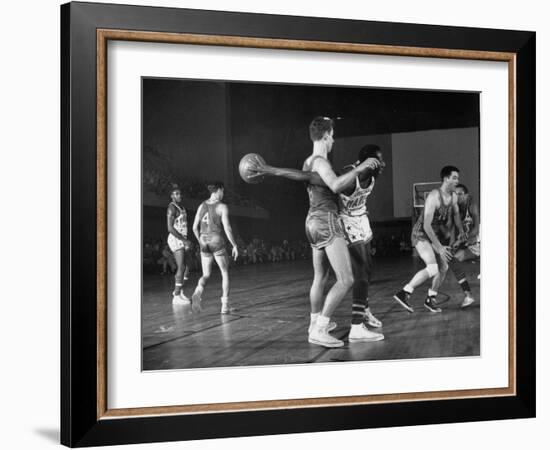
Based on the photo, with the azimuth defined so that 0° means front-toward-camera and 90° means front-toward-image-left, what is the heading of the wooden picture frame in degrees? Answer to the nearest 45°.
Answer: approximately 315°
